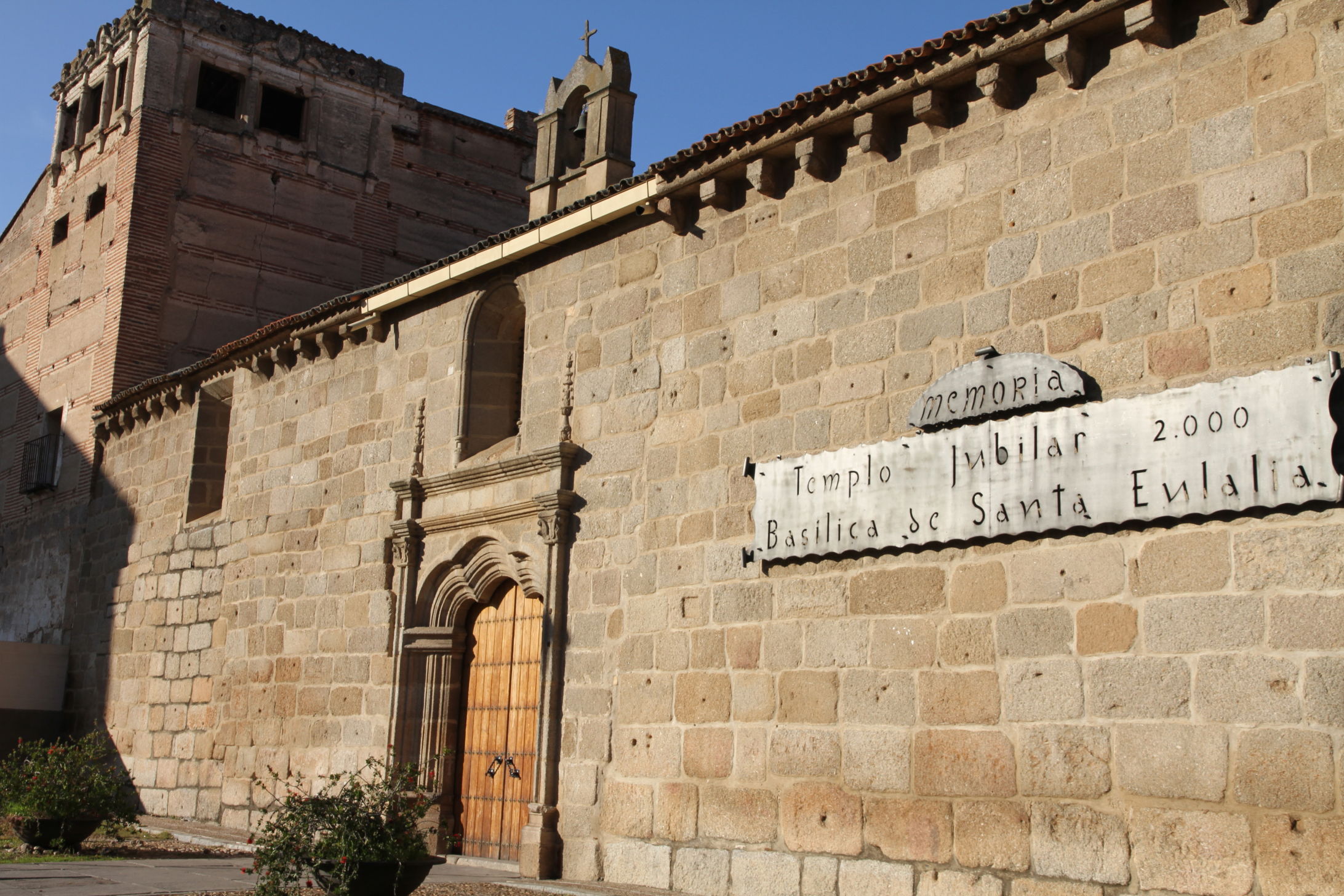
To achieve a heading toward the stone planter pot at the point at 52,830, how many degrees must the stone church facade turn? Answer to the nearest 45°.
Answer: approximately 45° to its right

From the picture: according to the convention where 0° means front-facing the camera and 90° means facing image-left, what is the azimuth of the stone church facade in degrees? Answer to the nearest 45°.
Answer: approximately 45°

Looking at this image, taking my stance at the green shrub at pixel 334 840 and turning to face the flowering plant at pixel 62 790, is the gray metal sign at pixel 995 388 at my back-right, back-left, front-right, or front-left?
back-right
